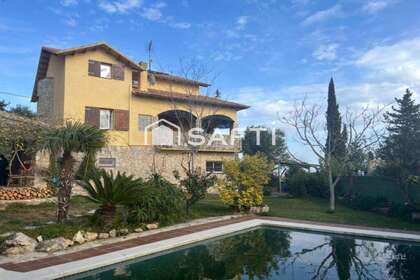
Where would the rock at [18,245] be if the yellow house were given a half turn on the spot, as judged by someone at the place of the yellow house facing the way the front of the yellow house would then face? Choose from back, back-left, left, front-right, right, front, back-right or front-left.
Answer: back-left

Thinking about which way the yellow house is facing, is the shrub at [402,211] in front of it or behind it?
in front

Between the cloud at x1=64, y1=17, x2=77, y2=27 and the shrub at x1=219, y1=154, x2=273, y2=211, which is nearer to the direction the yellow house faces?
the shrub

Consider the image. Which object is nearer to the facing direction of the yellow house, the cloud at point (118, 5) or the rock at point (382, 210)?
the rock

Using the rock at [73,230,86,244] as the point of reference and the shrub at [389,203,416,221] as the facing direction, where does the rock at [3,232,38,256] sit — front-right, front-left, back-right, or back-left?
back-right

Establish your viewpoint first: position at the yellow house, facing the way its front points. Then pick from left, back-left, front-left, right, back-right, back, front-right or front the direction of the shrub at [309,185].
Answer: front-left

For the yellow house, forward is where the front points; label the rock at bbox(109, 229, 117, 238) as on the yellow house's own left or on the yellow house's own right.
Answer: on the yellow house's own right

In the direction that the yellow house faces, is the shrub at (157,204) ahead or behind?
ahead

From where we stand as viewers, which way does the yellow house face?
facing the viewer and to the right of the viewer

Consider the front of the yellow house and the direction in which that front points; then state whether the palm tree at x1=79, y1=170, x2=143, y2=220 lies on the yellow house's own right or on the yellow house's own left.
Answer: on the yellow house's own right
